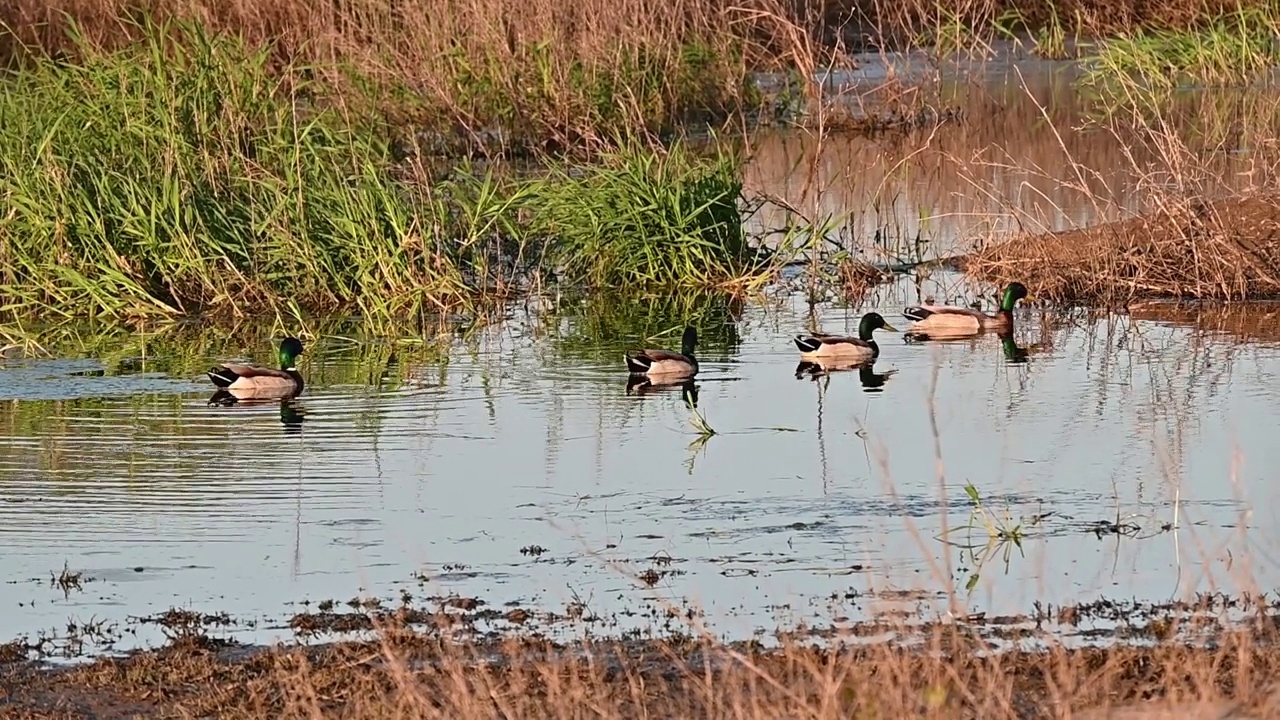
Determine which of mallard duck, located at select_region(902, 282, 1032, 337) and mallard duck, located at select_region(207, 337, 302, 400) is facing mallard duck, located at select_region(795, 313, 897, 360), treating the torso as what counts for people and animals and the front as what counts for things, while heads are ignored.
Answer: mallard duck, located at select_region(207, 337, 302, 400)

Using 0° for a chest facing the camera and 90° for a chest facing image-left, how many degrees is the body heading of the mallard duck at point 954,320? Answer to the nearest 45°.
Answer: approximately 270°

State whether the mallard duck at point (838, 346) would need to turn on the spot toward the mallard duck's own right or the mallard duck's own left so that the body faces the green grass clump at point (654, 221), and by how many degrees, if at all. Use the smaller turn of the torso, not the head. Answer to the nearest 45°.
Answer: approximately 135° to the mallard duck's own left

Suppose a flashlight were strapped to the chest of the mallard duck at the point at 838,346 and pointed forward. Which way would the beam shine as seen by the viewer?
to the viewer's right

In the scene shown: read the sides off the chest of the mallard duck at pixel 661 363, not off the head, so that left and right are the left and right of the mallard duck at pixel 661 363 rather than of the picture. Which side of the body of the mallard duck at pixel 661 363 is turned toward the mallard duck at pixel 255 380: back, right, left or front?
back

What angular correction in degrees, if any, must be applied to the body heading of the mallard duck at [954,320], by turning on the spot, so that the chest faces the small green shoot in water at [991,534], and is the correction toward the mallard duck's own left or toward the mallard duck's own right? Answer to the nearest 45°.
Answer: approximately 90° to the mallard duck's own right

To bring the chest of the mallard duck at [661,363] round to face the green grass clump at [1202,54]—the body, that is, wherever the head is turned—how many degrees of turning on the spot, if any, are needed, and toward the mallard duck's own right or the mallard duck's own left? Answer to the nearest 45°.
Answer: approximately 45° to the mallard duck's own left

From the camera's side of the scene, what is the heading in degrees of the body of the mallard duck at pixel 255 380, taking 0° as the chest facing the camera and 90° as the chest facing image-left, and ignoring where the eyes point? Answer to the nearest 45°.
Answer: approximately 270°
